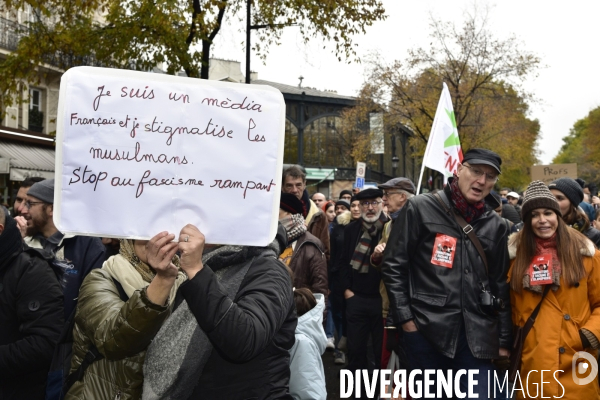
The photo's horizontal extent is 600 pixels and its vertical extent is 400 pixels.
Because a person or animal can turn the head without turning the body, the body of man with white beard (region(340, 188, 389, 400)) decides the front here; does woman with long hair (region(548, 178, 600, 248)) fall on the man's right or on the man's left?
on the man's left

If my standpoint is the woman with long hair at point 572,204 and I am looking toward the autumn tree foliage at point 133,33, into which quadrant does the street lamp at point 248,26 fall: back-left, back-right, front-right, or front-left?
front-right

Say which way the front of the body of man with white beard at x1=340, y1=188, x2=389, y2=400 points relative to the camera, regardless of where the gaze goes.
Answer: toward the camera

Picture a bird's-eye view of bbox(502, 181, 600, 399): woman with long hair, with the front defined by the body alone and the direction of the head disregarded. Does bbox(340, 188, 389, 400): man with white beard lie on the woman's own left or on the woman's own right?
on the woman's own right

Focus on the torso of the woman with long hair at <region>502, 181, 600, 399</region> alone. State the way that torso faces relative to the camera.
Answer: toward the camera

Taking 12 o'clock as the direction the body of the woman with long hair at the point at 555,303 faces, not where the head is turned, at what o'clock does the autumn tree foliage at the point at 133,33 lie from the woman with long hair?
The autumn tree foliage is roughly at 4 o'clock from the woman with long hair.

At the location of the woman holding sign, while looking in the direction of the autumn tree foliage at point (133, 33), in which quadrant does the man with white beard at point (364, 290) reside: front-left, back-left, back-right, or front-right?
front-right

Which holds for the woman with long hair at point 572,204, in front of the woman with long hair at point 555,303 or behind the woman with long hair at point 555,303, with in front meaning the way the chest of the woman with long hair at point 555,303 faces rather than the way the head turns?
behind

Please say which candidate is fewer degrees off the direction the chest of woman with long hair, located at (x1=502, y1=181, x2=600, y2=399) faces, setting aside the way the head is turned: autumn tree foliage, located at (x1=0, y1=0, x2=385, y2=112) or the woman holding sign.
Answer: the woman holding sign

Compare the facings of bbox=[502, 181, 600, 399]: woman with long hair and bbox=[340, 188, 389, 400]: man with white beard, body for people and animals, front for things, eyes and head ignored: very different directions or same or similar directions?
same or similar directions

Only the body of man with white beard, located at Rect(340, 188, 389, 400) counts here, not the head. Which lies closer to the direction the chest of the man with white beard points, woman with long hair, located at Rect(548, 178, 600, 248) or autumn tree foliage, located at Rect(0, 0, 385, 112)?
the woman with long hair

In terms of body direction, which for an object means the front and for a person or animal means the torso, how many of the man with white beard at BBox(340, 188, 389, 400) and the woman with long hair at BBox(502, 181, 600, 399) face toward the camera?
2
